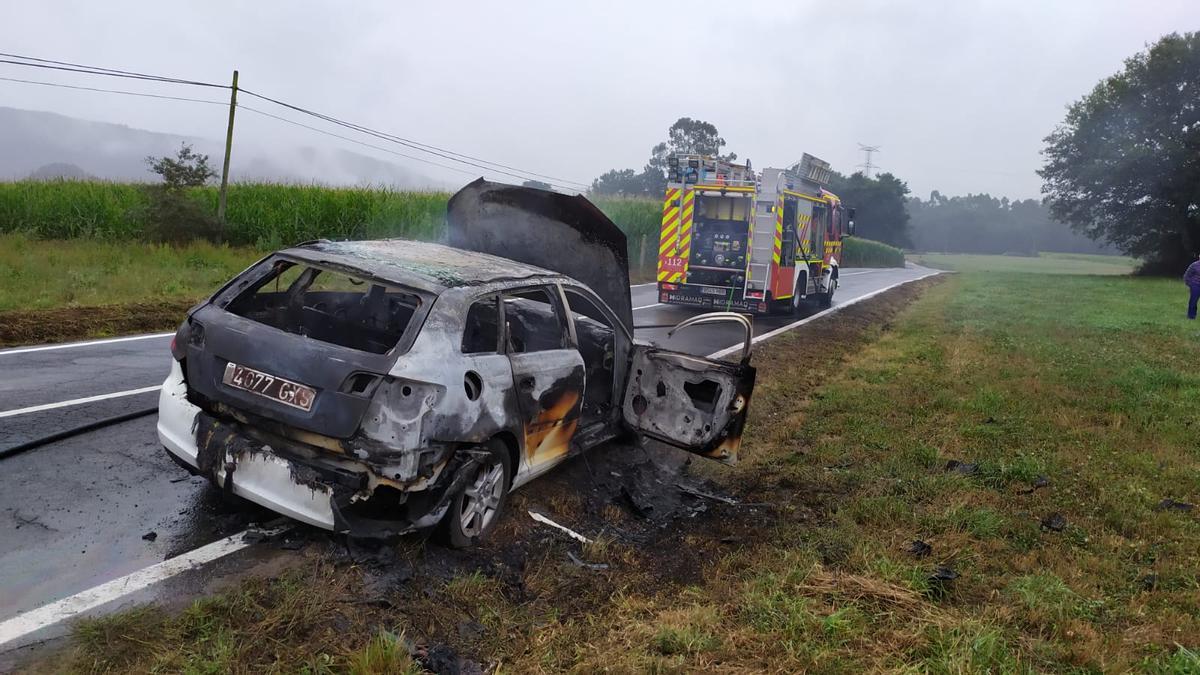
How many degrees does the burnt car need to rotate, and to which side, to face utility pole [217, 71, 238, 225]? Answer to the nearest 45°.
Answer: approximately 45° to its left

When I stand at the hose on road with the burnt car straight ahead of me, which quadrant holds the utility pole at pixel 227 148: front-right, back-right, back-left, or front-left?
back-left

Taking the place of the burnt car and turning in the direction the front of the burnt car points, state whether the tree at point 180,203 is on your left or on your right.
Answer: on your left

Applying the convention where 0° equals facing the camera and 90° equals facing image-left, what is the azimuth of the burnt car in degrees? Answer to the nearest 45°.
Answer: approximately 225°

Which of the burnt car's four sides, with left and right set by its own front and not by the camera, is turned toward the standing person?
front

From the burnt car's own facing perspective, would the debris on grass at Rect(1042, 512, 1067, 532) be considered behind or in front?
in front
